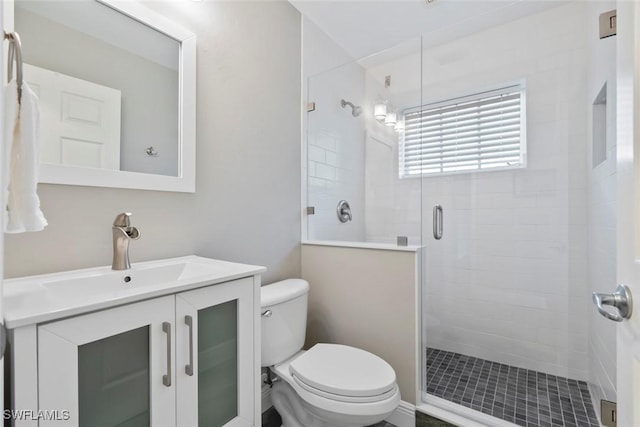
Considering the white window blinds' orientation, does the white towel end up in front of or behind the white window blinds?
in front

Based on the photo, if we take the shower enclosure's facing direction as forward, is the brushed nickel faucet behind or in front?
in front

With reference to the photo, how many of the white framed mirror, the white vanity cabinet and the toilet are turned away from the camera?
0

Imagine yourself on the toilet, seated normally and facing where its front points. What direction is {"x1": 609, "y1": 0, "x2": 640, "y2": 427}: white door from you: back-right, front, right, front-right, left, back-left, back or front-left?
front

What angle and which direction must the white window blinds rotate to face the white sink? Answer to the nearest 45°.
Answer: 0° — it already faces it

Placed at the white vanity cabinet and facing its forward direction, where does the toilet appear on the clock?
The toilet is roughly at 10 o'clock from the white vanity cabinet.

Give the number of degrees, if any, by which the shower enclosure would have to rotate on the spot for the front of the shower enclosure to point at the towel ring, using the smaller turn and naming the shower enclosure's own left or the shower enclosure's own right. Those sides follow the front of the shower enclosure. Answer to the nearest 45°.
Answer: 0° — it already faces it

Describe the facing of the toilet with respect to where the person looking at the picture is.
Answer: facing the viewer and to the right of the viewer

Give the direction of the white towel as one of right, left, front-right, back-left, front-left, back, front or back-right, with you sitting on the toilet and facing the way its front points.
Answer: right

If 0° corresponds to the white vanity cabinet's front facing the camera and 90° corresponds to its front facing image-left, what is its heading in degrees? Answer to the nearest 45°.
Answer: approximately 315°

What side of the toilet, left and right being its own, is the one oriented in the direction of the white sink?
right

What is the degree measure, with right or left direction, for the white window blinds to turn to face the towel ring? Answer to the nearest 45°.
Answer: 0° — it already faces it

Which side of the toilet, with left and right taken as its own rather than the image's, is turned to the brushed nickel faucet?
right

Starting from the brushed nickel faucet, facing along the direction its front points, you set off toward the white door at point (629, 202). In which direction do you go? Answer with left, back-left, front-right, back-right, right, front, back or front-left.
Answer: front

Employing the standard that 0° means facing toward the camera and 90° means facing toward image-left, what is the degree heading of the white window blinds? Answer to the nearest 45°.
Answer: approximately 45°
